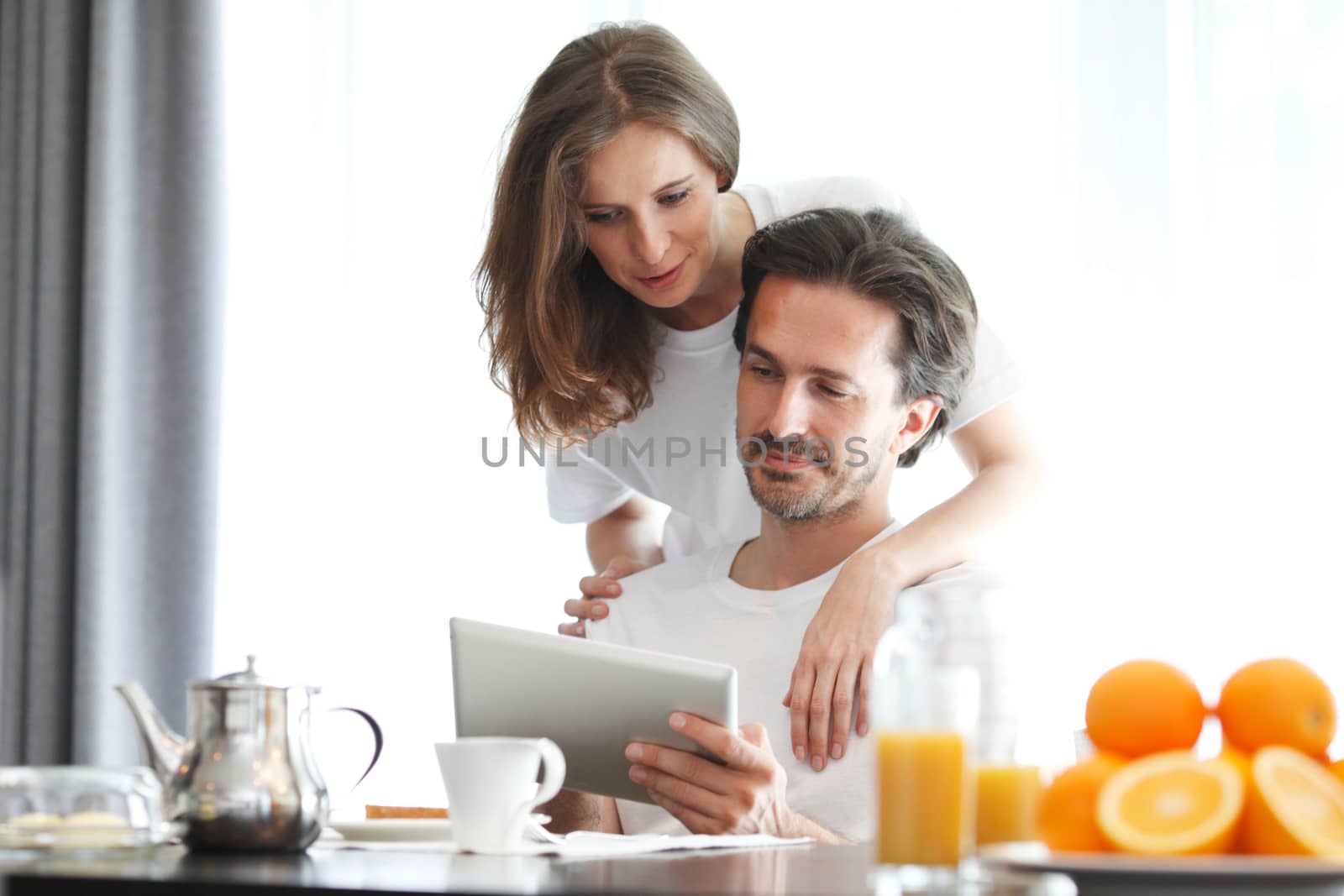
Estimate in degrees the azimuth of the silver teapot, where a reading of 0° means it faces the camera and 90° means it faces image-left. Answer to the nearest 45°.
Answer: approximately 90°

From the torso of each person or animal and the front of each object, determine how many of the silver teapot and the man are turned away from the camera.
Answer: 0

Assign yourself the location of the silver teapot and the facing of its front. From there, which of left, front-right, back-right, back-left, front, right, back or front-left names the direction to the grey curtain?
right

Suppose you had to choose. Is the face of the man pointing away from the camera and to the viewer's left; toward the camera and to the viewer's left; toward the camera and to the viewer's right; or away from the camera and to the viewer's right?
toward the camera and to the viewer's left

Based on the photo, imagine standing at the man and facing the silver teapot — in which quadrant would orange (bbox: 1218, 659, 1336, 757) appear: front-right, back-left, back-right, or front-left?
front-left

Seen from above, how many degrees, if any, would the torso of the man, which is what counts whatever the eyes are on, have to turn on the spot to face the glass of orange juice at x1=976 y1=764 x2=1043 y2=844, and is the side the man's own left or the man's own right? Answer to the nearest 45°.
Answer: approximately 45° to the man's own left

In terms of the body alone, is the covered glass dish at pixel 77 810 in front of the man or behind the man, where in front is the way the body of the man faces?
in front

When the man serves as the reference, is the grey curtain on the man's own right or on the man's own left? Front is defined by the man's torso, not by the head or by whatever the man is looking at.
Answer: on the man's own right

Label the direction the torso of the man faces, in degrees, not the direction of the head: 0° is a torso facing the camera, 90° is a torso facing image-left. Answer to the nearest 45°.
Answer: approximately 45°

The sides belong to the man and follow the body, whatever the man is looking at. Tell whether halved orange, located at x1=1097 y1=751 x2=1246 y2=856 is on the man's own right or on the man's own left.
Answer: on the man's own left
